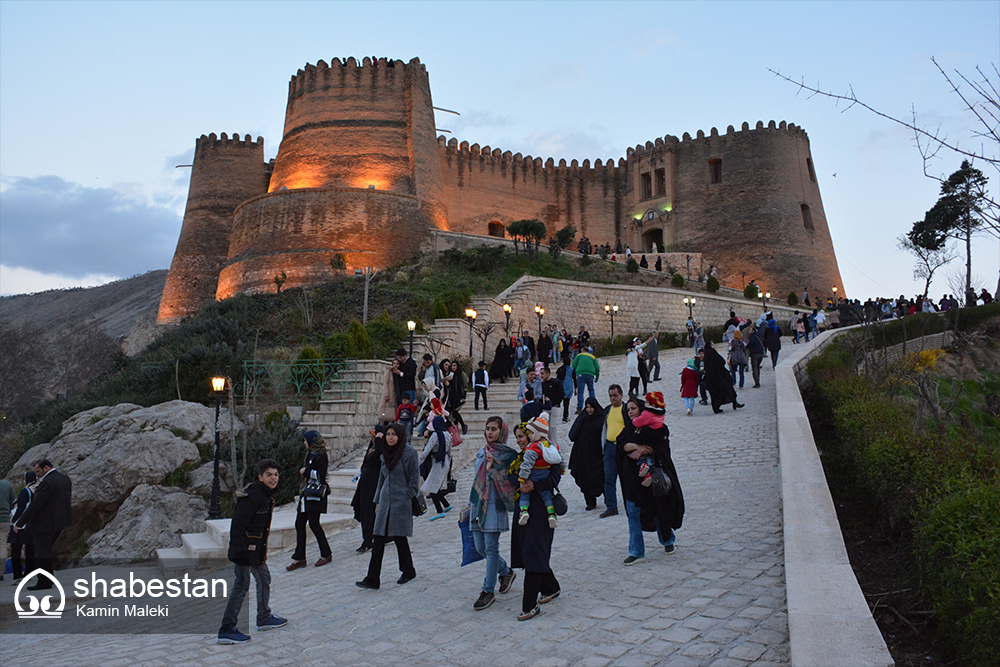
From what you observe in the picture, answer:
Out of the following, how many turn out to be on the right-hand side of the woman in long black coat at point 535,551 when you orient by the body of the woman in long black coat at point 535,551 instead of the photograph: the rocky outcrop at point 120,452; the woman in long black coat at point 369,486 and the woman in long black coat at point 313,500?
3

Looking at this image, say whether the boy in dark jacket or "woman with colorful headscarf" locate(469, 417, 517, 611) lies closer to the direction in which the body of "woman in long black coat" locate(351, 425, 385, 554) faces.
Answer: the boy in dark jacket

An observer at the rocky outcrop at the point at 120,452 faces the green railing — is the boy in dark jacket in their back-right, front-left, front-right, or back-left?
back-right

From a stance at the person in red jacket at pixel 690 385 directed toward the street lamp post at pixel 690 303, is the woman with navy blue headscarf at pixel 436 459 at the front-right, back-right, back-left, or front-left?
back-left

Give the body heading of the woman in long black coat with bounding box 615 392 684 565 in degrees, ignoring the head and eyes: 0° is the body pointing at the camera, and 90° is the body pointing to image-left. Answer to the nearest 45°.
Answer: approximately 45°

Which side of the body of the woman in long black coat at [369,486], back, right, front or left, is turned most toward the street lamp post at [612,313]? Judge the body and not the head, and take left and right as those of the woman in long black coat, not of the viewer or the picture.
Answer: back

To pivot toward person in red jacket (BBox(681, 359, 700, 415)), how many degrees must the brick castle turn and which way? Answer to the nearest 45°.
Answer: approximately 45° to its left
